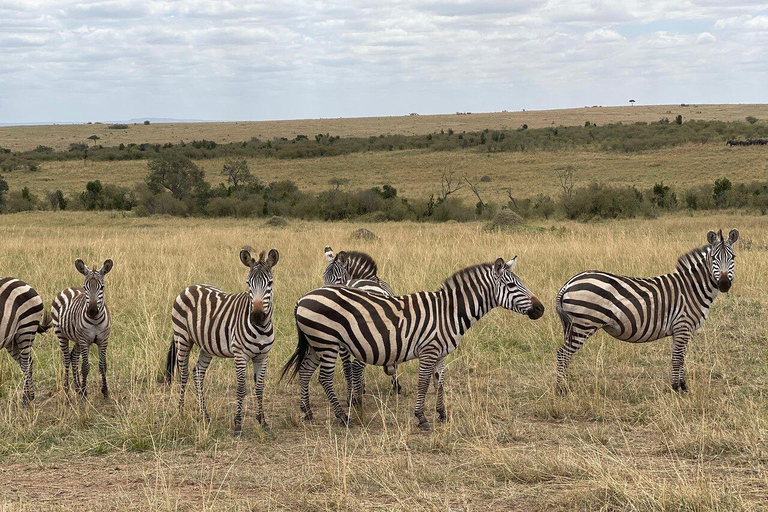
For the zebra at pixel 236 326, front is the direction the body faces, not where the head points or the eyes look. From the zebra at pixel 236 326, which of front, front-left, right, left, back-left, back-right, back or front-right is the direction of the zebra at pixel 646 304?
front-left

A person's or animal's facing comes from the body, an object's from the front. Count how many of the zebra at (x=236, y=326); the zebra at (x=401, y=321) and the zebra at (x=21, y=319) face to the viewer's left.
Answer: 1

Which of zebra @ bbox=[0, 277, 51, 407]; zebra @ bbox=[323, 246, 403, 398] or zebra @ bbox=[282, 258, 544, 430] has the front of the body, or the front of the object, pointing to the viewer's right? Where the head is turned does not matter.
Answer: zebra @ bbox=[282, 258, 544, 430]

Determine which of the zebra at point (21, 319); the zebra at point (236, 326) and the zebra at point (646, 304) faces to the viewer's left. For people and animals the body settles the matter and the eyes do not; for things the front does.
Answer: the zebra at point (21, 319)

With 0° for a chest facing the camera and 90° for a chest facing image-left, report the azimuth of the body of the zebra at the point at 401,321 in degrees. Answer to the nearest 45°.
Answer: approximately 270°

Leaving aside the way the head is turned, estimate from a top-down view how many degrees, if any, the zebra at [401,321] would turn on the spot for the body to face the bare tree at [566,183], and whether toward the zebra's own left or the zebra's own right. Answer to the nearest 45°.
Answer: approximately 90° to the zebra's own left

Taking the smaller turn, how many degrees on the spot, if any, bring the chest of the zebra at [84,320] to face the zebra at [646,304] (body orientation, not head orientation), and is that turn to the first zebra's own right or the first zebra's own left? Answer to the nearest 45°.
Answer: approximately 45° to the first zebra's own left

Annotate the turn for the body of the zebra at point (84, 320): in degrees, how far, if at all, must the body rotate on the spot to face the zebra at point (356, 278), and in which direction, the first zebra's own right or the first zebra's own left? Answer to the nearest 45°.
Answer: approximately 45° to the first zebra's own left

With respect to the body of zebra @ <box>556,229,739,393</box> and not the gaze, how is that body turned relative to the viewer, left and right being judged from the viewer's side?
facing to the right of the viewer

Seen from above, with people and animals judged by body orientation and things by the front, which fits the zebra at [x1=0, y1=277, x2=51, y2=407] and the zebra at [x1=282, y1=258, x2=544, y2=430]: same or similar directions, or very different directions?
very different directions

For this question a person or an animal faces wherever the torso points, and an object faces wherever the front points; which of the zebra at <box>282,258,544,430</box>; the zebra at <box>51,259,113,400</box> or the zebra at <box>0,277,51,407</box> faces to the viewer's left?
the zebra at <box>0,277,51,407</box>

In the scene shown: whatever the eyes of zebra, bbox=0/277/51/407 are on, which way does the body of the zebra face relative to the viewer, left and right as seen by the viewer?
facing to the left of the viewer
